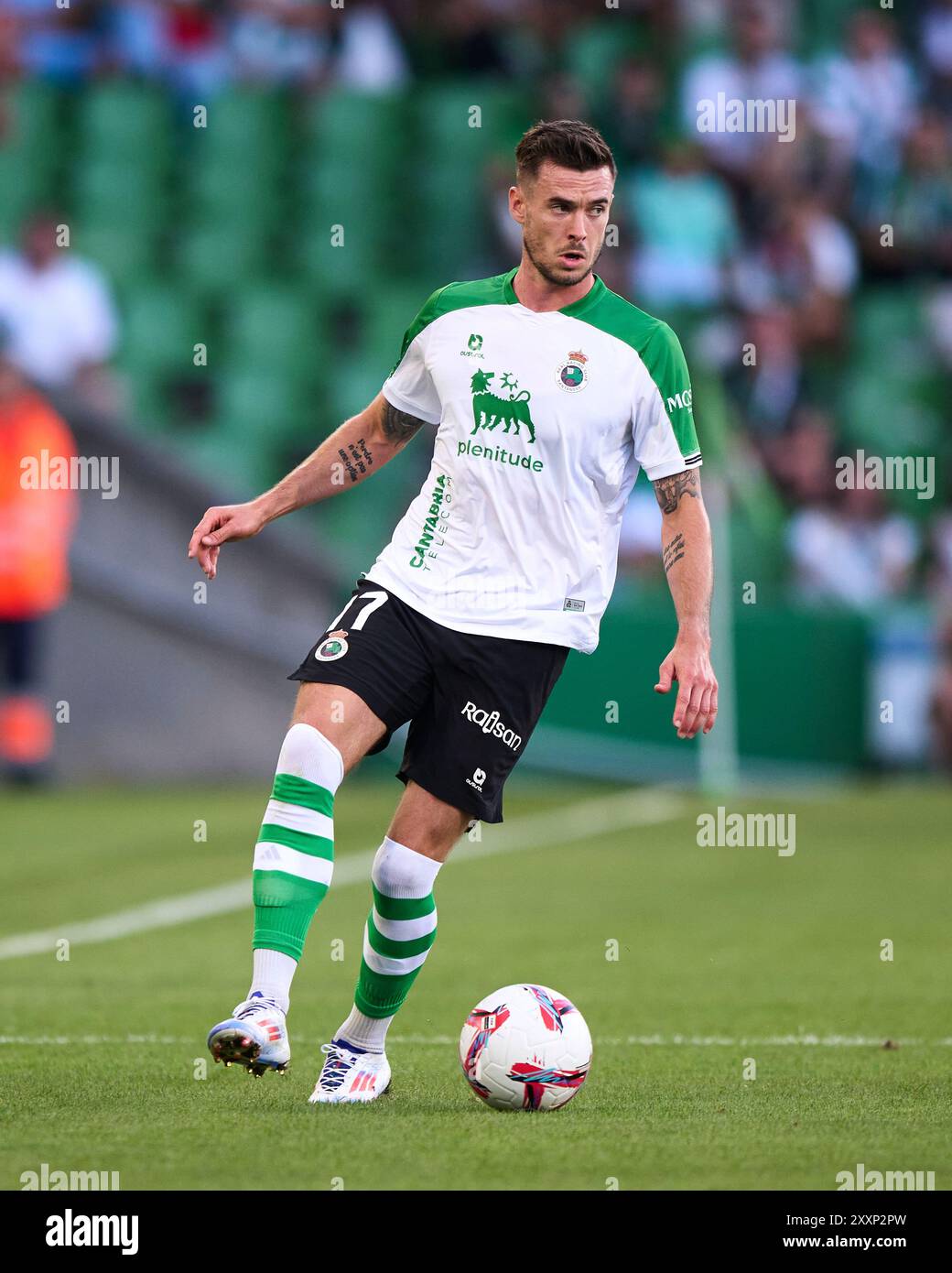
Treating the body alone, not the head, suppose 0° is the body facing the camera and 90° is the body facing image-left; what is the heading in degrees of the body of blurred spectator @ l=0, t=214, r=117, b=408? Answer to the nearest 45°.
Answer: approximately 0°

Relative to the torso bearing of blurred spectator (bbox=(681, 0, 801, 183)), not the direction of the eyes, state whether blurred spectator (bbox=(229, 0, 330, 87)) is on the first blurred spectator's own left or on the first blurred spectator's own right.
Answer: on the first blurred spectator's own right

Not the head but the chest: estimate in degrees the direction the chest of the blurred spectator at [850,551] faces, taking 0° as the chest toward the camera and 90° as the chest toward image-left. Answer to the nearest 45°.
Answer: approximately 0°

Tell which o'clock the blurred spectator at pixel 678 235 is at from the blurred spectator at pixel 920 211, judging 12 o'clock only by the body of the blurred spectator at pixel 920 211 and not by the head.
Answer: the blurred spectator at pixel 678 235 is roughly at 2 o'clock from the blurred spectator at pixel 920 211.
